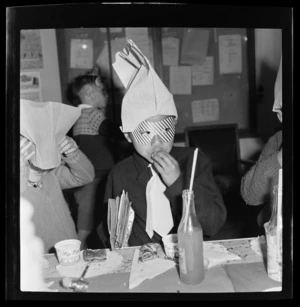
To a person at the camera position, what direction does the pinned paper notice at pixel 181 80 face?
facing the viewer

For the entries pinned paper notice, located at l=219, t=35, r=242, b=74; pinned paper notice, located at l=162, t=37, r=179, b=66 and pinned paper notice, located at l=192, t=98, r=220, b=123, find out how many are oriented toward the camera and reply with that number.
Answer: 3

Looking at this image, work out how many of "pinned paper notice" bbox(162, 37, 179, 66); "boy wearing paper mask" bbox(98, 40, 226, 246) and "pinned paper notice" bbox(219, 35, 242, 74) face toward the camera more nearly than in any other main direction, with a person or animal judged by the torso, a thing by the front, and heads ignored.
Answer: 3

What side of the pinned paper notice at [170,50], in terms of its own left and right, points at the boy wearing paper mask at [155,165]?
front

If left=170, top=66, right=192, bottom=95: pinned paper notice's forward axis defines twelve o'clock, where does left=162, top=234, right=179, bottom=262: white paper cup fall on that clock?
The white paper cup is roughly at 12 o'clock from the pinned paper notice.

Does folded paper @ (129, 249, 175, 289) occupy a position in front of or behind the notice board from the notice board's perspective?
in front

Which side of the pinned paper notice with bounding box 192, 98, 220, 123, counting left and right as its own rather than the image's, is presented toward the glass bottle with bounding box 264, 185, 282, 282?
front

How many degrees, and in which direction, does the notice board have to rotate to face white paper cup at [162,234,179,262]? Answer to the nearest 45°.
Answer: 0° — it already faces it

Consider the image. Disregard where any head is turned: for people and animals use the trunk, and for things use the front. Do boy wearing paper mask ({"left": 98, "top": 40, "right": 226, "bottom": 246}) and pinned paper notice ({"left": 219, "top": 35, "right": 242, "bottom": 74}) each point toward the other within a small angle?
no

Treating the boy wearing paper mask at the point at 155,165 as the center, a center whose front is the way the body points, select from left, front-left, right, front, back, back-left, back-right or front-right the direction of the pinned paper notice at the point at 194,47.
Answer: back

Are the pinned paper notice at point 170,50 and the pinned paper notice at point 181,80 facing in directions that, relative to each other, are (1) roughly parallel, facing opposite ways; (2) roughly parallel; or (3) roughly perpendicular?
roughly parallel

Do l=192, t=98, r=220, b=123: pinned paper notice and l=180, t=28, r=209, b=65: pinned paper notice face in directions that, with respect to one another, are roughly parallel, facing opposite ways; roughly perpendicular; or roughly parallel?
roughly parallel

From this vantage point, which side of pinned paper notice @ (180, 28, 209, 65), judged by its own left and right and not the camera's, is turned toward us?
front

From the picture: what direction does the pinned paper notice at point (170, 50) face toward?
toward the camera

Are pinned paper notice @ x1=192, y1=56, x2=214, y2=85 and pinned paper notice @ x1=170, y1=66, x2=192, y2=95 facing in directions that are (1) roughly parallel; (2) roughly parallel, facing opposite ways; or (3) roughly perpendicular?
roughly parallel

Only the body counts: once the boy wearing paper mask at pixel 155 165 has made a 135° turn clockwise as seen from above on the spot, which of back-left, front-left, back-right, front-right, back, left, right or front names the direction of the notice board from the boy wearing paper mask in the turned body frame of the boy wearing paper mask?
front-right

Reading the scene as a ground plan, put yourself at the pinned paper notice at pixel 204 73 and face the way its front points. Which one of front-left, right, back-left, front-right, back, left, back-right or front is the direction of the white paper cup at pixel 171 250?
front
